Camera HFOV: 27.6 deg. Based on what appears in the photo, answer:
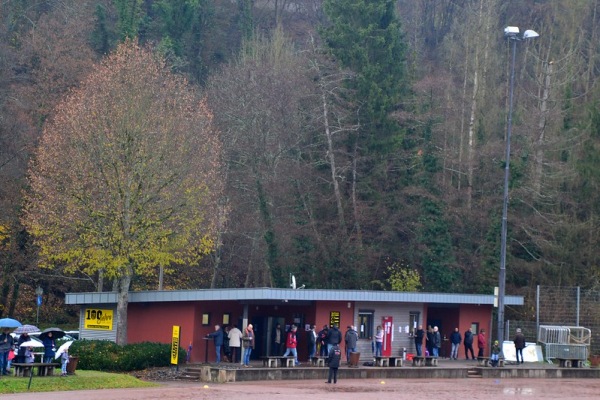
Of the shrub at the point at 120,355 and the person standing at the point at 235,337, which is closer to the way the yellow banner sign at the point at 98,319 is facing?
the shrub

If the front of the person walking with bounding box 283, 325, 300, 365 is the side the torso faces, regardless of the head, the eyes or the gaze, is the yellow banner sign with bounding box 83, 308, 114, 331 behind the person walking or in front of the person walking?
behind

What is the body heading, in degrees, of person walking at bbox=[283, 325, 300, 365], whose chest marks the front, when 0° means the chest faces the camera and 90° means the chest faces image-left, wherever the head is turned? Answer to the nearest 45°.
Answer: approximately 315°

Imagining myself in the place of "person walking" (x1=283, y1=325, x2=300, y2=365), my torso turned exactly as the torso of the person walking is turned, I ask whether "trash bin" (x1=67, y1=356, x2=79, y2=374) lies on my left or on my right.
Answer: on my right

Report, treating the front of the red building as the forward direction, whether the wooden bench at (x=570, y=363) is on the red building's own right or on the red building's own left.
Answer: on the red building's own left

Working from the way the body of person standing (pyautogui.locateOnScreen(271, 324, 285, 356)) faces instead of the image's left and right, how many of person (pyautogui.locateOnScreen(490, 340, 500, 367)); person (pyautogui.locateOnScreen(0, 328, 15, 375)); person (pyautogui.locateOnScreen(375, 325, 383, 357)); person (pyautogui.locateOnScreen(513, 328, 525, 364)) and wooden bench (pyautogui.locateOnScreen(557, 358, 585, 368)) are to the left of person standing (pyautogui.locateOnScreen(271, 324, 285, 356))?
4

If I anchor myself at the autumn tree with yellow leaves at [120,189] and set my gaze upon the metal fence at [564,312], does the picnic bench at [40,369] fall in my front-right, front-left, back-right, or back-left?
back-right

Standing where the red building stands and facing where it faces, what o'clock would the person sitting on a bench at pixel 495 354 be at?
The person sitting on a bench is roughly at 9 o'clock from the red building.

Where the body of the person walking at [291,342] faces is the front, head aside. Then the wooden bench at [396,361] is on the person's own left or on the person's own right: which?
on the person's own left

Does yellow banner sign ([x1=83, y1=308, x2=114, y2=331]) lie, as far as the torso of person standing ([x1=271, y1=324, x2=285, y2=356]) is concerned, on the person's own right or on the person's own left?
on the person's own right

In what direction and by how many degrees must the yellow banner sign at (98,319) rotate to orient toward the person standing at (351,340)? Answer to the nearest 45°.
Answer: approximately 45° to its left

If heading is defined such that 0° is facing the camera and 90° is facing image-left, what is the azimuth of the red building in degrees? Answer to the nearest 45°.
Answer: approximately 0°
